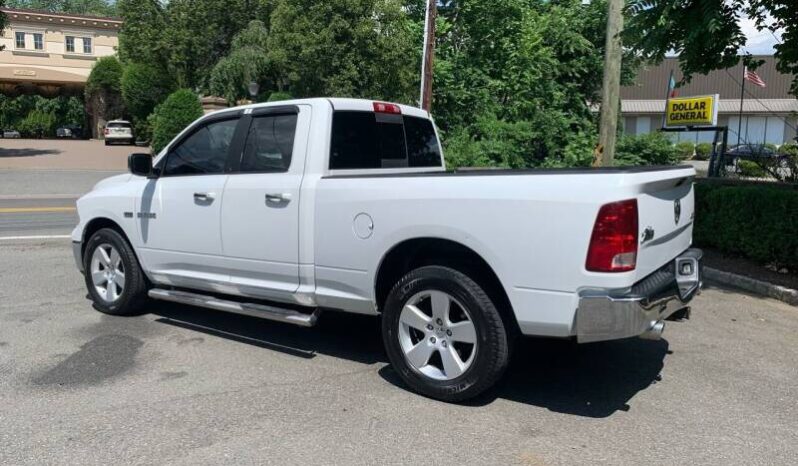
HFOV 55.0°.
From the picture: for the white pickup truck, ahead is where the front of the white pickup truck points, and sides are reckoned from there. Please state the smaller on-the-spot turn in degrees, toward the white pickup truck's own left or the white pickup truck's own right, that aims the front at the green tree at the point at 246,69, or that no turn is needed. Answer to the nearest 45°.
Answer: approximately 45° to the white pickup truck's own right

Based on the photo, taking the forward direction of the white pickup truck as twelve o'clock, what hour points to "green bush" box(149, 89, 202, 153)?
The green bush is roughly at 1 o'clock from the white pickup truck.

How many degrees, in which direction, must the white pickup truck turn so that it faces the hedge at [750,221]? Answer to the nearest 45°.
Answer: approximately 90° to its right

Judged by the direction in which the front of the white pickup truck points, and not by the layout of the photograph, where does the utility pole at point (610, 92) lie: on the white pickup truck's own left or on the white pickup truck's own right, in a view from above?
on the white pickup truck's own right

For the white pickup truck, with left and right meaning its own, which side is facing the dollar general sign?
right

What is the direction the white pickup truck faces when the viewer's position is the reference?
facing away from the viewer and to the left of the viewer

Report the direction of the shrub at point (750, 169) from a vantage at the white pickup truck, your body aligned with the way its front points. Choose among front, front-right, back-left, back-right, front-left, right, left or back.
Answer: right
